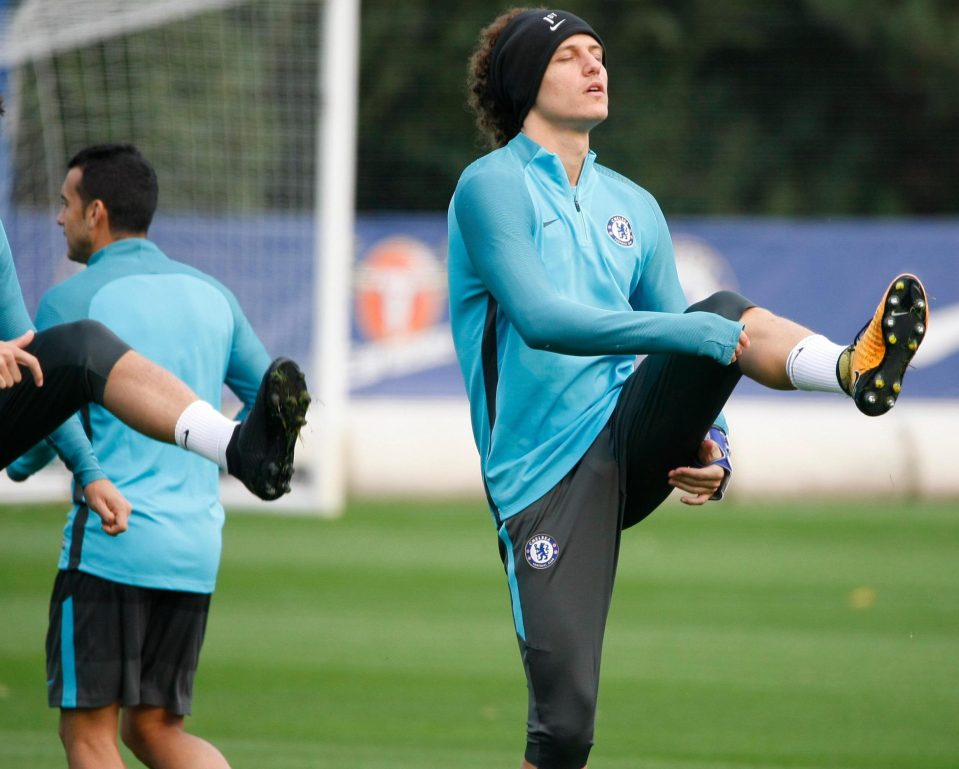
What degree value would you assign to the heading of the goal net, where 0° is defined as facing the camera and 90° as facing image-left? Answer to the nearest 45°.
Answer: approximately 270°

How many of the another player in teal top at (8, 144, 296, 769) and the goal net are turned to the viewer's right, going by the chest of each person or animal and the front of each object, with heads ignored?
1

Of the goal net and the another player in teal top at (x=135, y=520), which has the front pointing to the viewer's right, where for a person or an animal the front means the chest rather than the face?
the goal net

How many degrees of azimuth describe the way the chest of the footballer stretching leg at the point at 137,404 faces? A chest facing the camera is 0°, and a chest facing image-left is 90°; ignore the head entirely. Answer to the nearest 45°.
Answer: approximately 315°

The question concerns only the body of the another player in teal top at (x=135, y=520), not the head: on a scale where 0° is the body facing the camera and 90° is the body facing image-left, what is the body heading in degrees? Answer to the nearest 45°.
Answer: approximately 135°

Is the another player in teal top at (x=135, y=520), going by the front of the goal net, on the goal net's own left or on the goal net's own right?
on the goal net's own right
